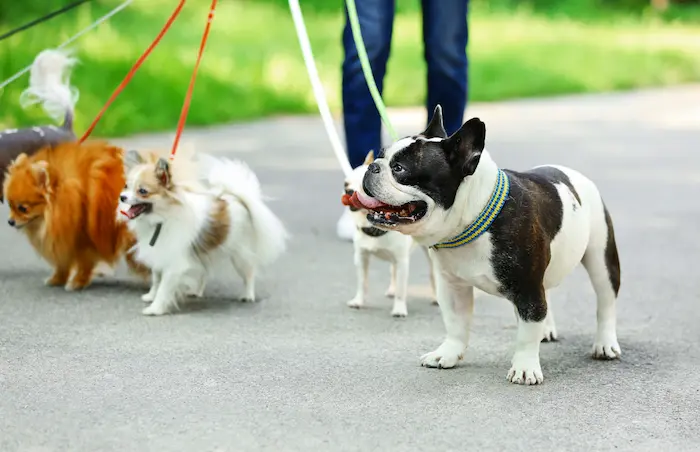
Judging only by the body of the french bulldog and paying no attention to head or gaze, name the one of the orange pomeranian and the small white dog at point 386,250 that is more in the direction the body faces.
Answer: the orange pomeranian

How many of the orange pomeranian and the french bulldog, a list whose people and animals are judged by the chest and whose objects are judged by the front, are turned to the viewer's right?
0

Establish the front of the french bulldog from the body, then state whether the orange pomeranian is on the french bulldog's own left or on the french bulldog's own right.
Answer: on the french bulldog's own right

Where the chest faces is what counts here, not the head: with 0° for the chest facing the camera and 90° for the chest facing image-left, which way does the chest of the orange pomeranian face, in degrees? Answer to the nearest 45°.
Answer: approximately 45°

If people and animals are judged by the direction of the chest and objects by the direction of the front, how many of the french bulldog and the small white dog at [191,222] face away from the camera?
0

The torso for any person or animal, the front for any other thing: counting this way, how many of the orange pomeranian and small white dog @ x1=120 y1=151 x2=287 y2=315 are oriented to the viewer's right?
0

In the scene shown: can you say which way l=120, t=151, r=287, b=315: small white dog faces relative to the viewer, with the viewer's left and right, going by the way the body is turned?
facing the viewer and to the left of the viewer

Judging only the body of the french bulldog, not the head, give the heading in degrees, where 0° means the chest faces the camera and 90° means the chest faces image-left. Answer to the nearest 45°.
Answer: approximately 45°
